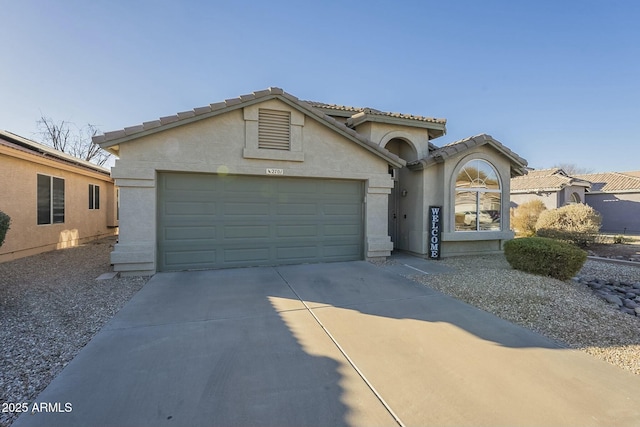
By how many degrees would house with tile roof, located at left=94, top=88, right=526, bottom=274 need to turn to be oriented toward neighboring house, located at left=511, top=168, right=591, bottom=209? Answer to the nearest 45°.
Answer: approximately 135° to its left

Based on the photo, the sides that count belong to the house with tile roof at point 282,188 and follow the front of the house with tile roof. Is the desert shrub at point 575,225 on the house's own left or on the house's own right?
on the house's own left

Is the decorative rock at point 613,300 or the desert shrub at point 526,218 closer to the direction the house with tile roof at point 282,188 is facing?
the decorative rock

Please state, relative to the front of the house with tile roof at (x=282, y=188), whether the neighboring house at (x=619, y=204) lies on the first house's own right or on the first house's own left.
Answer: on the first house's own left

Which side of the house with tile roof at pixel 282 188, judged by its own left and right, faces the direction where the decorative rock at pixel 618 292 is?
left

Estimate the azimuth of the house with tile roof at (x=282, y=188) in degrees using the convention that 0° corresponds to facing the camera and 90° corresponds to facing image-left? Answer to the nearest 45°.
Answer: approximately 0°

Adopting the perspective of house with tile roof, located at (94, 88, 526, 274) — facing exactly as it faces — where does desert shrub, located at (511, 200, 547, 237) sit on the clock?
The desert shrub is roughly at 8 o'clock from the house with tile roof.

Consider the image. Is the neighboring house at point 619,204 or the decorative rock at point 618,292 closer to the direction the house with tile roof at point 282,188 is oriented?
the decorative rock

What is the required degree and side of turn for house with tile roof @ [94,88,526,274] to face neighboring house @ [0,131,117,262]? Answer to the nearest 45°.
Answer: approximately 90° to its right
